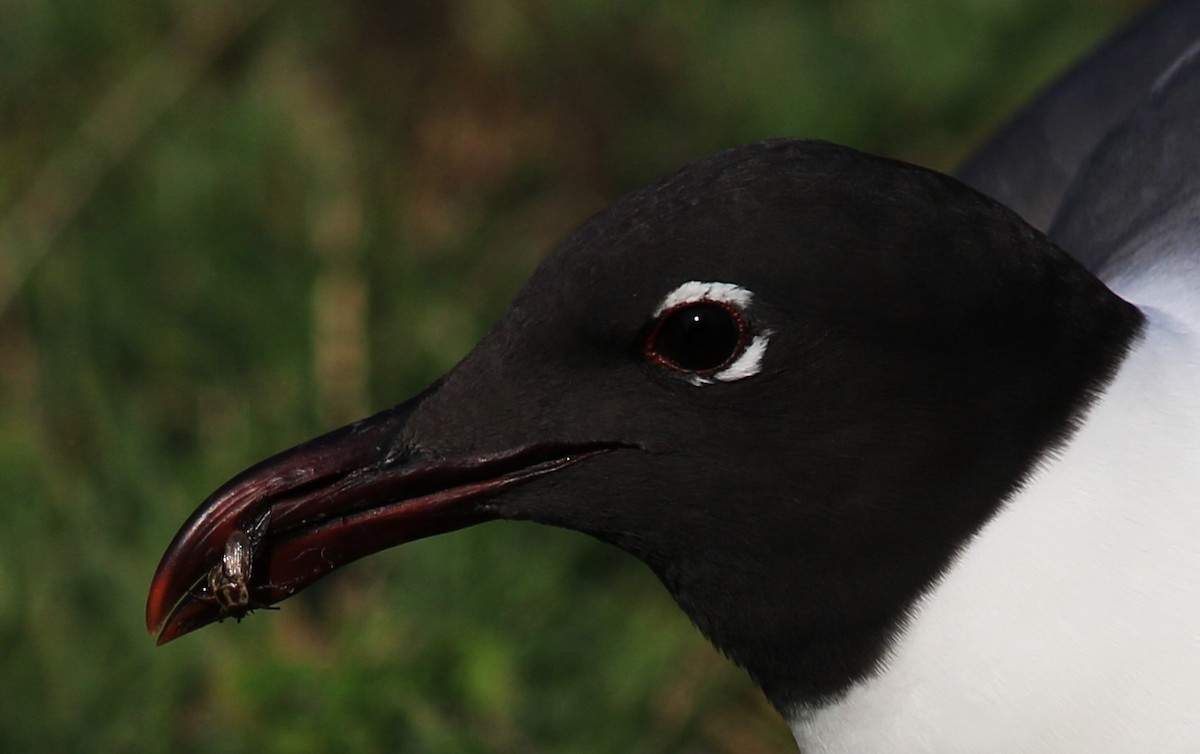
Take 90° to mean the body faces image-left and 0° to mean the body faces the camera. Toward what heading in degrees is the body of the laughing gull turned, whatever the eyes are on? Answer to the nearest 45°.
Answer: approximately 90°
